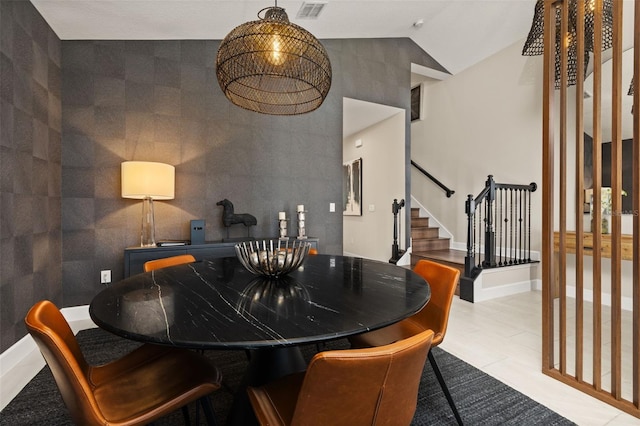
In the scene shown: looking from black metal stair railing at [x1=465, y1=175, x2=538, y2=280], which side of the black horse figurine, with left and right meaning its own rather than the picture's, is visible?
back

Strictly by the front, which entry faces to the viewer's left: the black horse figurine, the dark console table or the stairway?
the black horse figurine

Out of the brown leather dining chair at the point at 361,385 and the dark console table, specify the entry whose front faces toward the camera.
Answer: the dark console table

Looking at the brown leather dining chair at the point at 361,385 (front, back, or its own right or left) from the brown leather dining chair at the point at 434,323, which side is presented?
right

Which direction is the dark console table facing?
toward the camera

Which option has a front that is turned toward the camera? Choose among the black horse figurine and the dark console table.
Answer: the dark console table

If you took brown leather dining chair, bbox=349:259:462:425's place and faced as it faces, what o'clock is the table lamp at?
The table lamp is roughly at 2 o'clock from the brown leather dining chair.

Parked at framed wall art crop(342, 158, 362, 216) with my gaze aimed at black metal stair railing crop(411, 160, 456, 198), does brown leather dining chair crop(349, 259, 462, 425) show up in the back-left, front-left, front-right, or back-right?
front-right

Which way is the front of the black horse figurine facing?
to the viewer's left

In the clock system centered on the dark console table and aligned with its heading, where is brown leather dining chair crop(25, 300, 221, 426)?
The brown leather dining chair is roughly at 12 o'clock from the dark console table.

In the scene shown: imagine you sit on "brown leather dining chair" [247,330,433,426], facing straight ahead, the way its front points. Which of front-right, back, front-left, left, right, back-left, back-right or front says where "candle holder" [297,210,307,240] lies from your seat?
front-right

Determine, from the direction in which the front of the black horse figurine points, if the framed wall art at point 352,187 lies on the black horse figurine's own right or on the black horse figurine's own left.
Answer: on the black horse figurine's own right
